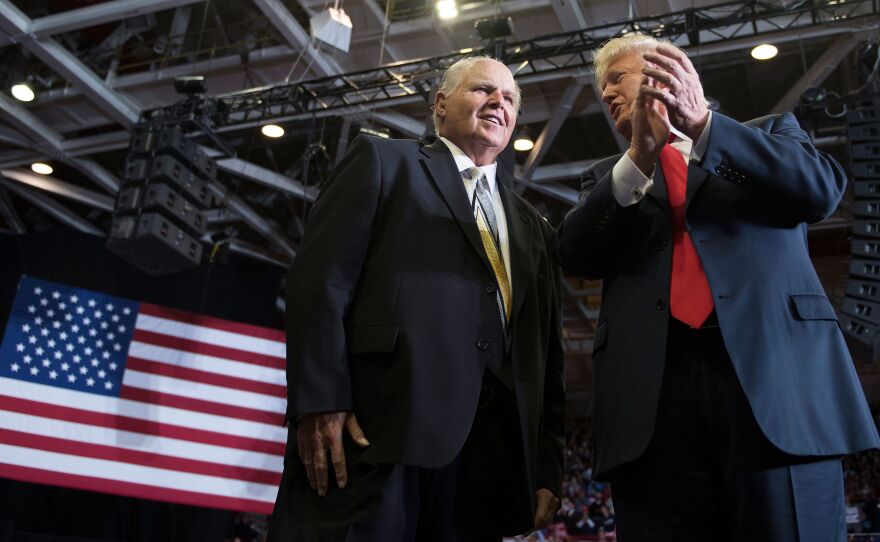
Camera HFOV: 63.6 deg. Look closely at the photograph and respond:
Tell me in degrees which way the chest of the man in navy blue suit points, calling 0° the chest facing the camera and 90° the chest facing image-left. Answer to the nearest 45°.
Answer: approximately 45°

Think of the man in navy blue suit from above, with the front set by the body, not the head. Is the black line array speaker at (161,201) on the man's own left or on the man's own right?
on the man's own right

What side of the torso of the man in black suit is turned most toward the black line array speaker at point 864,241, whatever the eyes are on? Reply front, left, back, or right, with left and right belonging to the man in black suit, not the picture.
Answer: left

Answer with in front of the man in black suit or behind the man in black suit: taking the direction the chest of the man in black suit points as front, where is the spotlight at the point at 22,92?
behind

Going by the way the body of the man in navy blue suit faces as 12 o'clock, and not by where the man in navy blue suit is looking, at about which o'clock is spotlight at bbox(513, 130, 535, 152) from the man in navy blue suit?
The spotlight is roughly at 4 o'clock from the man in navy blue suit.

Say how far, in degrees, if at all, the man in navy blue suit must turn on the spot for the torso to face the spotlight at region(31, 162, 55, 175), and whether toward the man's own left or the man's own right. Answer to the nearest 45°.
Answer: approximately 90° to the man's own right

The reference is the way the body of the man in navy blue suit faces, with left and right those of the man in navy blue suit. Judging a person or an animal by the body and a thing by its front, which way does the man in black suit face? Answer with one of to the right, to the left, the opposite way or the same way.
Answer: to the left

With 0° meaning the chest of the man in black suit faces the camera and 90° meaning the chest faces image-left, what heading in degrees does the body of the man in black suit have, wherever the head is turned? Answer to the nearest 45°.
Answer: approximately 315°

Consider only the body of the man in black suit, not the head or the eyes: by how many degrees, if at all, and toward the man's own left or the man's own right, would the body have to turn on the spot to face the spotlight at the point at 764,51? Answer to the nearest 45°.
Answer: approximately 90° to the man's own left
